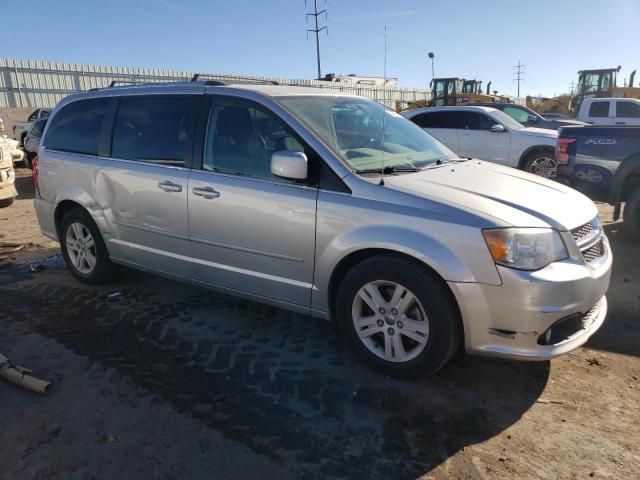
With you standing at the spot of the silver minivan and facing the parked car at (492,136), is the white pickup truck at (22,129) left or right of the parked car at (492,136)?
left

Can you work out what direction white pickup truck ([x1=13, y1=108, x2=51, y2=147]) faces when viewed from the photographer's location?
facing the viewer and to the left of the viewer

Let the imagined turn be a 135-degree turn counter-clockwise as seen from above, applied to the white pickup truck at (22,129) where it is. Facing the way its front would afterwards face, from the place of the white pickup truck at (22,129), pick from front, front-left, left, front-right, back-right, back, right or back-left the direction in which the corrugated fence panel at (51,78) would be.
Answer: left

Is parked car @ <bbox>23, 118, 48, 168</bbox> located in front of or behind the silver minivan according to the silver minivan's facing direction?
behind

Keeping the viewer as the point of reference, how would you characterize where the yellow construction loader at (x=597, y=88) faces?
facing to the left of the viewer

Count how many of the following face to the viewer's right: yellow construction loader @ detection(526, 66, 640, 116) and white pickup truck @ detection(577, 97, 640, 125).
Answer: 1

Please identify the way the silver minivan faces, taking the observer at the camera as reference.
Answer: facing the viewer and to the right of the viewer
